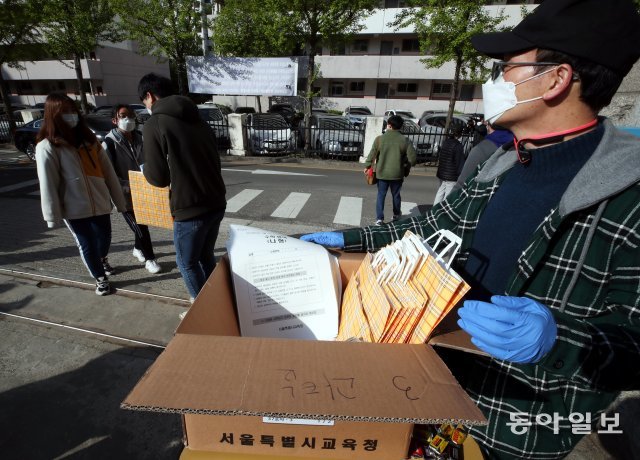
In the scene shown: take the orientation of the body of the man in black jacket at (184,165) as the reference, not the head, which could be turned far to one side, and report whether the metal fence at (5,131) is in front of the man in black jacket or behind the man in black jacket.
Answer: in front

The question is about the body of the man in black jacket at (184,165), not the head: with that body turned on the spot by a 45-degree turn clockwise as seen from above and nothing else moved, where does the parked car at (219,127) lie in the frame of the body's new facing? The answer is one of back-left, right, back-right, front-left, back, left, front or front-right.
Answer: front

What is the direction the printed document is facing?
toward the camera

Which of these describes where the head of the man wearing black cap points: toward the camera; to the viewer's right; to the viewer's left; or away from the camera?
to the viewer's left

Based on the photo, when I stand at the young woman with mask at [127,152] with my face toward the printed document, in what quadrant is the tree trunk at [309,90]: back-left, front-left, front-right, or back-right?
back-left

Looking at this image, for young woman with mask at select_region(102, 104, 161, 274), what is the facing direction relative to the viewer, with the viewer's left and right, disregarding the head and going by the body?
facing the viewer and to the right of the viewer

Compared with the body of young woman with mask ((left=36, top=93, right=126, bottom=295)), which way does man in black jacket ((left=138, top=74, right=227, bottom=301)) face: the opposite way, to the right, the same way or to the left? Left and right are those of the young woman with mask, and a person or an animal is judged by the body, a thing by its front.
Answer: the opposite way

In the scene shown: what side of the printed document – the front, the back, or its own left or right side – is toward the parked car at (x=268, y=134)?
back

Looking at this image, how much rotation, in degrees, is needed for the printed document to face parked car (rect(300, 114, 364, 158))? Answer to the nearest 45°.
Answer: approximately 180°
